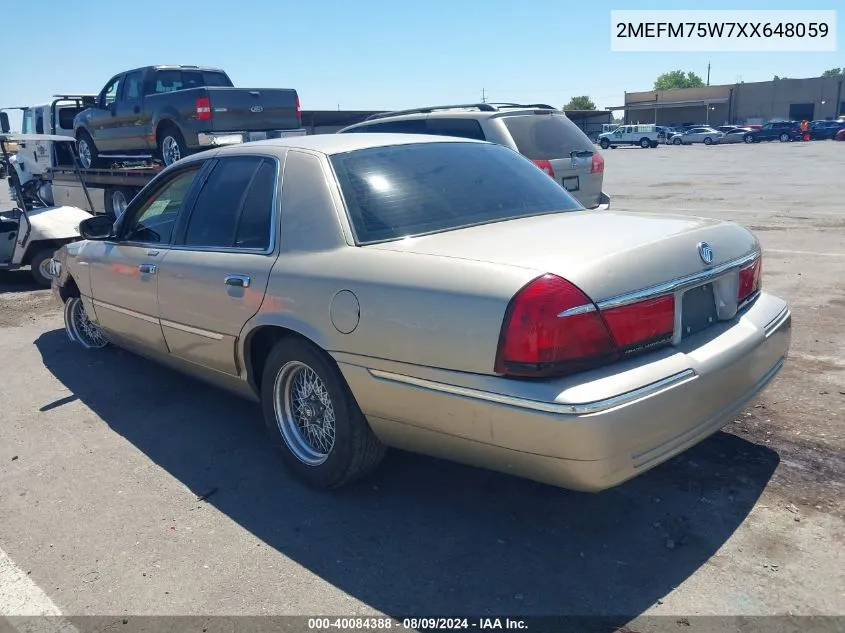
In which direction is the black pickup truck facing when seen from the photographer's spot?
facing away from the viewer and to the left of the viewer

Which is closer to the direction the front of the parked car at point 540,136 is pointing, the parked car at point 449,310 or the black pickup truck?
the black pickup truck

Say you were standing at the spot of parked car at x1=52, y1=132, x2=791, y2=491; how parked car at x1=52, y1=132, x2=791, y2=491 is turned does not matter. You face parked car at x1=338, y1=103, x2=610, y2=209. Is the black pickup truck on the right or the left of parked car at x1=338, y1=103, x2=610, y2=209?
left

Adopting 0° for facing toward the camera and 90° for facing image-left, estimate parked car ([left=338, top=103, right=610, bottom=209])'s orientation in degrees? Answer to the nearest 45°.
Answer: approximately 135°

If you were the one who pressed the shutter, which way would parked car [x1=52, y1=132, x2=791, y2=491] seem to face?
facing away from the viewer and to the left of the viewer

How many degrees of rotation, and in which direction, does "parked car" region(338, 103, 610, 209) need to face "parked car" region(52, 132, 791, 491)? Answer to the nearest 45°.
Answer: approximately 135° to its left

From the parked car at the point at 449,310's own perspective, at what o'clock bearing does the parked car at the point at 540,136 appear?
the parked car at the point at 540,136 is roughly at 2 o'clock from the parked car at the point at 449,310.
